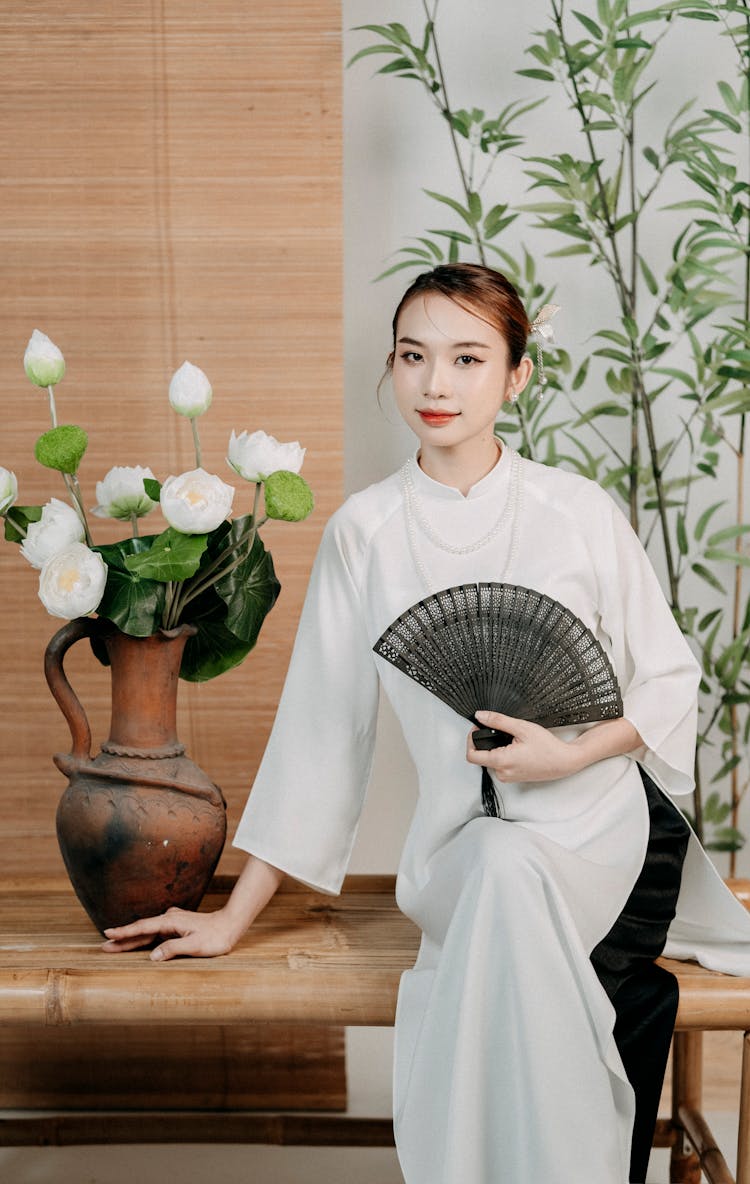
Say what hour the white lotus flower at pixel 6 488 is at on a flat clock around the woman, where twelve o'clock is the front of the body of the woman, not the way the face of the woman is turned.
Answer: The white lotus flower is roughly at 3 o'clock from the woman.

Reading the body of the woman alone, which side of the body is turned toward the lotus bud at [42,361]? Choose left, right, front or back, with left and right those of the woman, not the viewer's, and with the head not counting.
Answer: right

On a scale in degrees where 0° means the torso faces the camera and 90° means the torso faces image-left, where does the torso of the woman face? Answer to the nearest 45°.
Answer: approximately 0°

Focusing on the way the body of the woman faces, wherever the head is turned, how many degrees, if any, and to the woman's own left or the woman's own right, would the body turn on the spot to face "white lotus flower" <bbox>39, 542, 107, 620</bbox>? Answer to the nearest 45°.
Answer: approximately 90° to the woman's own right

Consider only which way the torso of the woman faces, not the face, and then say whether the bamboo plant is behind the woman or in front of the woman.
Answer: behind
